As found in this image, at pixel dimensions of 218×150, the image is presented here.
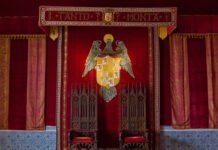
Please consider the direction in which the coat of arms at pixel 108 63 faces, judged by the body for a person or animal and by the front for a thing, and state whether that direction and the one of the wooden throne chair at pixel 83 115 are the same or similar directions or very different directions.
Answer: same or similar directions

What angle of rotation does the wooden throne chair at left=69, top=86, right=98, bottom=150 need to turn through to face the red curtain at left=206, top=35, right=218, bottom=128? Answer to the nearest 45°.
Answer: approximately 90° to its left

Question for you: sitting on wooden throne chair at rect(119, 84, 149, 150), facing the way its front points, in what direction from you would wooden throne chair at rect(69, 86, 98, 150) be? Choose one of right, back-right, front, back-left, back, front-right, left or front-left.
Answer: right

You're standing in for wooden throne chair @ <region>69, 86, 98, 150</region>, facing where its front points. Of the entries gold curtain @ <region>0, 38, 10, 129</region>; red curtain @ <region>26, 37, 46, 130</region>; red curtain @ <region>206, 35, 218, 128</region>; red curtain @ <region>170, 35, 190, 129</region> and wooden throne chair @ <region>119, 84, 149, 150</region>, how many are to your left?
3

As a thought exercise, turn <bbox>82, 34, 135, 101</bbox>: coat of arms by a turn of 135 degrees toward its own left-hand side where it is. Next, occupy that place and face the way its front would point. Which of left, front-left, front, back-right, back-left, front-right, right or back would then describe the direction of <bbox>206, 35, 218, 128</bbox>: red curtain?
front-right

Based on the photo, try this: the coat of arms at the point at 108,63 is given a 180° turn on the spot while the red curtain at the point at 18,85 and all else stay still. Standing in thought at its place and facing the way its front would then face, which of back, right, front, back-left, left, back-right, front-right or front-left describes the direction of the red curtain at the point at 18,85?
left

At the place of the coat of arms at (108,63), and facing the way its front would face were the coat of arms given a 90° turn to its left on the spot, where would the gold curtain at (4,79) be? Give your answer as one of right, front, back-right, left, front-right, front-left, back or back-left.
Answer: back

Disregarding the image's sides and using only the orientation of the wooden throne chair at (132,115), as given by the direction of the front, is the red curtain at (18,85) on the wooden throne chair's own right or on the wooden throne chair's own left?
on the wooden throne chair's own right

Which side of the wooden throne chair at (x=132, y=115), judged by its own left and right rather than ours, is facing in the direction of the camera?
front

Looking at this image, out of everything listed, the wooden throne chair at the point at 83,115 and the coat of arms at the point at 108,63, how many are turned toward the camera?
2

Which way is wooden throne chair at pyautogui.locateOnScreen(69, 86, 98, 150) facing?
toward the camera

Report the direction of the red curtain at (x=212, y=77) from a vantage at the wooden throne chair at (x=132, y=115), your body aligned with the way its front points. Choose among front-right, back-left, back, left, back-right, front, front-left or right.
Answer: left

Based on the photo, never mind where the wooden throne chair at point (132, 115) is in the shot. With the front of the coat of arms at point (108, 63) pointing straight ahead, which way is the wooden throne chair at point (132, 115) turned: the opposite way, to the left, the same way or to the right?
the same way

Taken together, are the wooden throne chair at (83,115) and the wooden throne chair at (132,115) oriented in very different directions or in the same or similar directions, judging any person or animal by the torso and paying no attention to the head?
same or similar directions

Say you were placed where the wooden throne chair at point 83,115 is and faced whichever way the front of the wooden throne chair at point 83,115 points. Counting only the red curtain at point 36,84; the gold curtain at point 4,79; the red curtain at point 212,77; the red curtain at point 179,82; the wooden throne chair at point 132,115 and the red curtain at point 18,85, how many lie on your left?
3

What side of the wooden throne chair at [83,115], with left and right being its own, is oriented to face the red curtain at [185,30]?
left

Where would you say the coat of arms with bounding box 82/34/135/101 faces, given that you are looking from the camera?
facing the viewer
